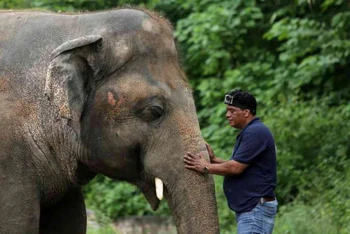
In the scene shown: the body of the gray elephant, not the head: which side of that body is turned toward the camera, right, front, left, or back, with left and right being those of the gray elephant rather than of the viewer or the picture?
right

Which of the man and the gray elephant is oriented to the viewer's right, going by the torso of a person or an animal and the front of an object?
the gray elephant

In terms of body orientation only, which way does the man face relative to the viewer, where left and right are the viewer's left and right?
facing to the left of the viewer

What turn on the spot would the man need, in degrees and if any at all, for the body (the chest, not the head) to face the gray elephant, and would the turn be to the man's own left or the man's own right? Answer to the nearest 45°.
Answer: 0° — they already face it

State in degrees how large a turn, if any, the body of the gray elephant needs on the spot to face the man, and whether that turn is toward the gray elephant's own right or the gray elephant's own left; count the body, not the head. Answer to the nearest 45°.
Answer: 0° — it already faces them

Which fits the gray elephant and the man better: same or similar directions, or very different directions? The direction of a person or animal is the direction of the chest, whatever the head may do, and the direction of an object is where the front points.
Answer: very different directions

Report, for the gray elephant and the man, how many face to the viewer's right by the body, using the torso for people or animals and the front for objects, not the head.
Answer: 1
